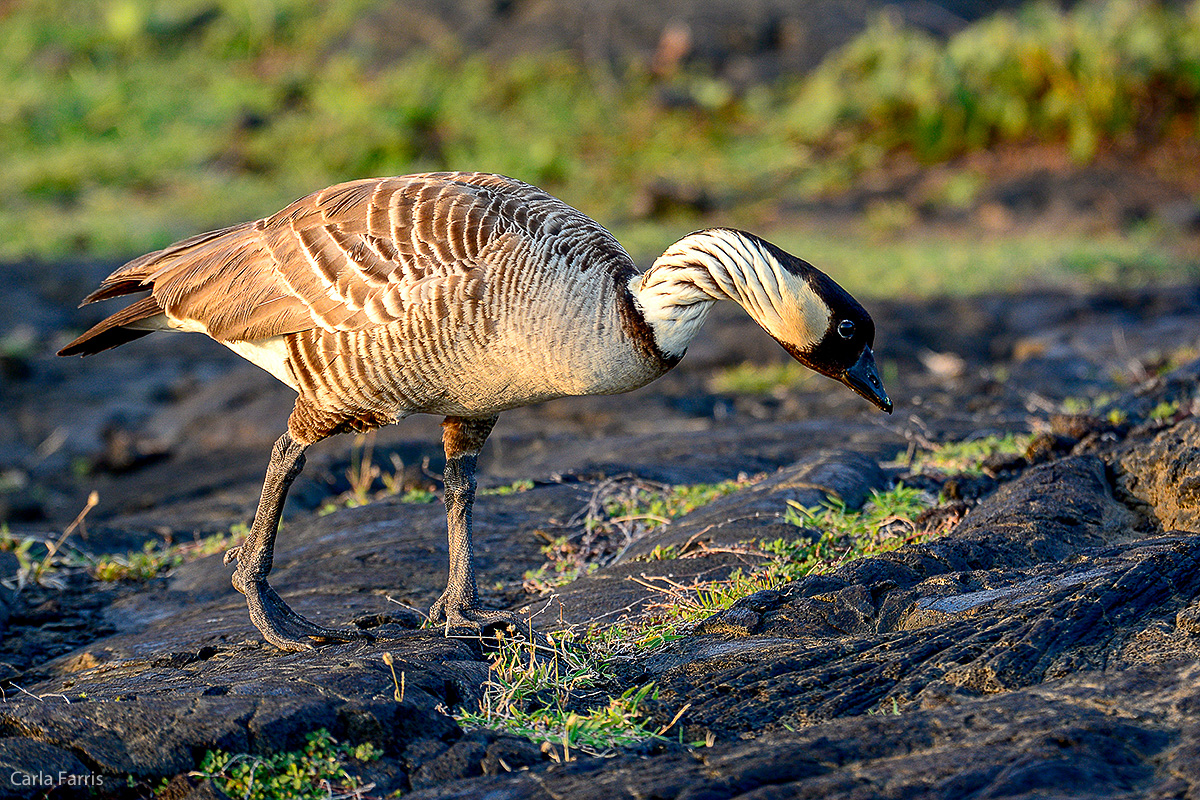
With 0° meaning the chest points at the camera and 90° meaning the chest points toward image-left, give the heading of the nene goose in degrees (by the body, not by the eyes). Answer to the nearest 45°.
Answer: approximately 270°
